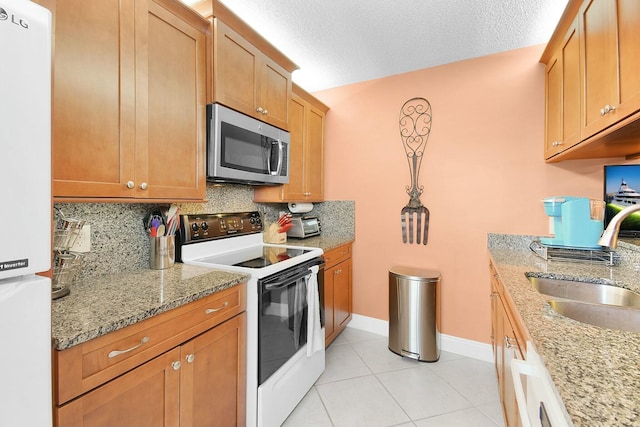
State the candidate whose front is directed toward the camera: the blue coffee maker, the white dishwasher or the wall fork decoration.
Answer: the wall fork decoration

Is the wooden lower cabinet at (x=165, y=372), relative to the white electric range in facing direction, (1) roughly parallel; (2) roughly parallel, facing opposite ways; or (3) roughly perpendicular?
roughly parallel

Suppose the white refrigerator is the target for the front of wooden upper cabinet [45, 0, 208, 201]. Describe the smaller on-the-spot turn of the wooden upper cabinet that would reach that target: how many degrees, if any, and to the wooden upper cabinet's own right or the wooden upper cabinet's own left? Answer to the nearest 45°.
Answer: approximately 45° to the wooden upper cabinet's own right

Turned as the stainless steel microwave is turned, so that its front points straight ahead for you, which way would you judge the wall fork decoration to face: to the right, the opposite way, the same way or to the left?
to the right

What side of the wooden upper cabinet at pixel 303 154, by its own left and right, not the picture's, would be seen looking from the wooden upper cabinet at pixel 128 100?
right

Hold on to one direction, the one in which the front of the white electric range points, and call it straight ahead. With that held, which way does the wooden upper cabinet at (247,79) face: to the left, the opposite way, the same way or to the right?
the same way

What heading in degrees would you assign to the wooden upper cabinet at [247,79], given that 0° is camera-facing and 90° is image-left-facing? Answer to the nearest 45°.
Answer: approximately 315°

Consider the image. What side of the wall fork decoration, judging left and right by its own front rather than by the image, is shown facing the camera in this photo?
front

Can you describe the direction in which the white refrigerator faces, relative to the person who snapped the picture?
facing the viewer and to the right of the viewer

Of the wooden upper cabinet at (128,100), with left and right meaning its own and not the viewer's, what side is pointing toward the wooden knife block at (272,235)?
left

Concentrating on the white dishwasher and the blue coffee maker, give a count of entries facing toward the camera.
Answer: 0

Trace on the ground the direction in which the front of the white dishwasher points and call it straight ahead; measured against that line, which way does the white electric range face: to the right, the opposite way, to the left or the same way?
the opposite way

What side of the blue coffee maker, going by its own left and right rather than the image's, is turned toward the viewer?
left

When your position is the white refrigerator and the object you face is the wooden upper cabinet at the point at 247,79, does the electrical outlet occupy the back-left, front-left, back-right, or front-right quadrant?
front-left
